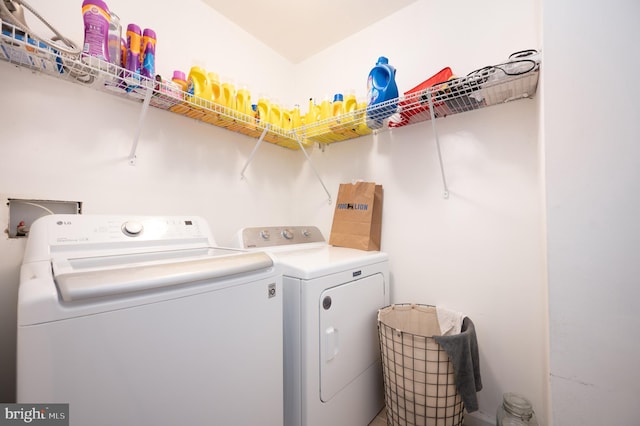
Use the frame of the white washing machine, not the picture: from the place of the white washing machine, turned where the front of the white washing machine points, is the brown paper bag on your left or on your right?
on your left

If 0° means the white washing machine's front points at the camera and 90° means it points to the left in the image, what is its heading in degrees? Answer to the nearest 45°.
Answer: approximately 315°

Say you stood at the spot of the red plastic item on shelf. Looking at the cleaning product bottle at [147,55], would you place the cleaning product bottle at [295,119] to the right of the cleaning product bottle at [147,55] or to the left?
right

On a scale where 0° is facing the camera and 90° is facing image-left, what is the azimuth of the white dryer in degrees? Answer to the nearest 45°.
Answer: approximately 315°

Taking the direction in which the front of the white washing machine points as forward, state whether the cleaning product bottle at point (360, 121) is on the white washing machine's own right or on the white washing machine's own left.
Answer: on the white washing machine's own left
